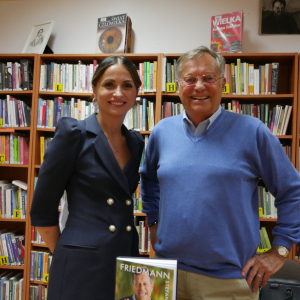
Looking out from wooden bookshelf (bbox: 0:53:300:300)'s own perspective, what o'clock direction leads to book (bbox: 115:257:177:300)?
The book is roughly at 12 o'clock from the wooden bookshelf.

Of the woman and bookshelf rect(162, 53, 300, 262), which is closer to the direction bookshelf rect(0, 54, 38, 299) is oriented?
the woman

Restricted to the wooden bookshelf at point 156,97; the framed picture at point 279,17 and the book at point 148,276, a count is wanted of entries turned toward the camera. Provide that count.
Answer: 3

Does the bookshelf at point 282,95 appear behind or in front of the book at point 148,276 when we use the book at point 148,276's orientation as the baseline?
behind

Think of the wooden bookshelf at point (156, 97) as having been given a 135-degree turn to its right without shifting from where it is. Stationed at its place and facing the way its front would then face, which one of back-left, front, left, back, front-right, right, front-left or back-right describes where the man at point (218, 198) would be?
back-left
